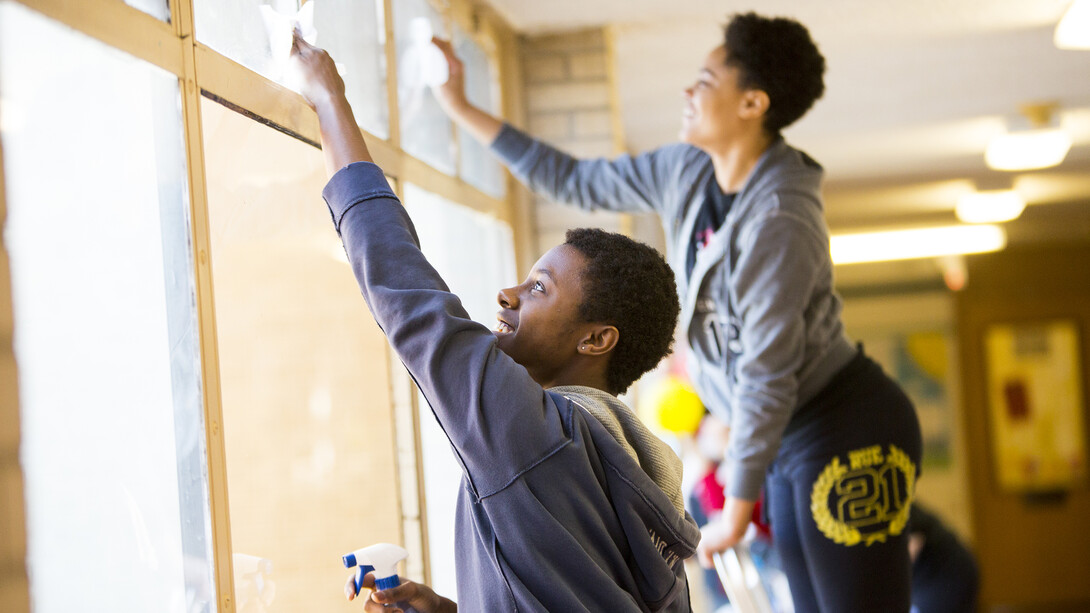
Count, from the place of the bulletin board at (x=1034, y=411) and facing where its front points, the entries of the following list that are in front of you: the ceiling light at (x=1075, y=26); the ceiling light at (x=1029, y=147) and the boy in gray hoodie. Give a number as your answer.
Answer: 3

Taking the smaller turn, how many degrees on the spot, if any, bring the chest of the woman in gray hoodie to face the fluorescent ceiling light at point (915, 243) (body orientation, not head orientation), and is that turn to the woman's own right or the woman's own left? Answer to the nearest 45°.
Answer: approximately 90° to the woman's own right

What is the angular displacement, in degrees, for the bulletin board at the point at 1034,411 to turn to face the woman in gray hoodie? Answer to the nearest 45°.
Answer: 0° — it already faces them

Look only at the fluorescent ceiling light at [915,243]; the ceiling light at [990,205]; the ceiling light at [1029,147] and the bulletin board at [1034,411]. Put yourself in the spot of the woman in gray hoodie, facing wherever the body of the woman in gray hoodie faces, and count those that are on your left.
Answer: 0

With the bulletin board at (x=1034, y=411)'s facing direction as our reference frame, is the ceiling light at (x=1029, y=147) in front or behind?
in front

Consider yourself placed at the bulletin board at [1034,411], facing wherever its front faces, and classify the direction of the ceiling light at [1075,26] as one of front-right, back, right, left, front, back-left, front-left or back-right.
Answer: front

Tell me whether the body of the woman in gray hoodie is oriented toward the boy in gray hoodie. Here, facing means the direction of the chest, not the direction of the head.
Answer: no

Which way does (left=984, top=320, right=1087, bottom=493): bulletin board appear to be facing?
toward the camera

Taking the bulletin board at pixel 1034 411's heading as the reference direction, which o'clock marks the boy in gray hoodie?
The boy in gray hoodie is roughly at 12 o'clock from the bulletin board.

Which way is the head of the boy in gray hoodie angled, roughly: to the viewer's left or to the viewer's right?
to the viewer's left

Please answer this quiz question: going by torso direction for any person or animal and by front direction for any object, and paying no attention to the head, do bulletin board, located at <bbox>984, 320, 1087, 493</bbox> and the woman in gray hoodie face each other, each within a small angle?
no

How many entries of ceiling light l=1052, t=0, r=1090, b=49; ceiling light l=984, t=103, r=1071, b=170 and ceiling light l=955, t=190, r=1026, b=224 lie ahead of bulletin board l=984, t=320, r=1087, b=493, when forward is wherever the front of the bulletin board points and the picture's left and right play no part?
3

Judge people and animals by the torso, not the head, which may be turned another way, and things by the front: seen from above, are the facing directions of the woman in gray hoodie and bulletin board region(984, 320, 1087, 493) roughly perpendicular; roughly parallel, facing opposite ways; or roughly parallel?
roughly perpendicular

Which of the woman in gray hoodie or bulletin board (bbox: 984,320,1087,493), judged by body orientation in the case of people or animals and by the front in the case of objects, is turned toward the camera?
the bulletin board

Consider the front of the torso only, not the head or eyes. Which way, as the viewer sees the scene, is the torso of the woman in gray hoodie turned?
to the viewer's left

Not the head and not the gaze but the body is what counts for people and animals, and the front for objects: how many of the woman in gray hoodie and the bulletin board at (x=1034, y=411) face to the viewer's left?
1

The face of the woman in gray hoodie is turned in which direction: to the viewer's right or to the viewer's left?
to the viewer's left

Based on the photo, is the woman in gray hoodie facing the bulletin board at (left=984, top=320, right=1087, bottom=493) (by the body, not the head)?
no
